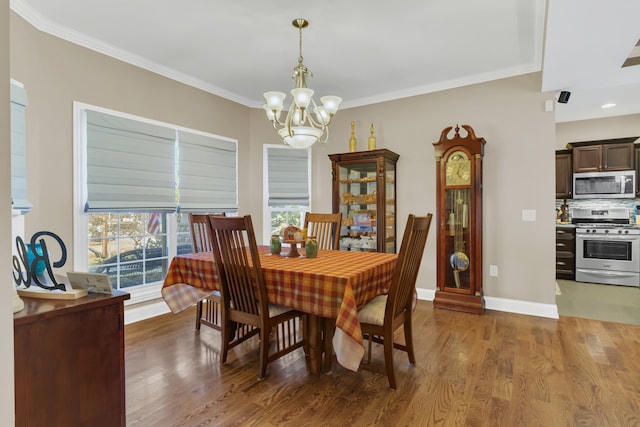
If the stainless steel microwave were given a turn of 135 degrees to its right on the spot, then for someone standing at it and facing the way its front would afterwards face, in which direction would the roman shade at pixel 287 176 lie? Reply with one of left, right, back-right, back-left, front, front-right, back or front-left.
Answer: left

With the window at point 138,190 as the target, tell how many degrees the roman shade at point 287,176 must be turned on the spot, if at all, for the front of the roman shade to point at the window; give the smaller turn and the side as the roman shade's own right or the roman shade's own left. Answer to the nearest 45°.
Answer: approximately 45° to the roman shade's own right

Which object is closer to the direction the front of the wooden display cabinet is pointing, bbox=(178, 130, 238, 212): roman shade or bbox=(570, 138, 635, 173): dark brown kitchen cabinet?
the roman shade

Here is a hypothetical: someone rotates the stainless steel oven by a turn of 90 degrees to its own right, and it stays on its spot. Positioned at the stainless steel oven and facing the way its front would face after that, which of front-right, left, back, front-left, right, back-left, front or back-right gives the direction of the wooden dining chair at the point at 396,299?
left

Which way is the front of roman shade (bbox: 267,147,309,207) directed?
toward the camera

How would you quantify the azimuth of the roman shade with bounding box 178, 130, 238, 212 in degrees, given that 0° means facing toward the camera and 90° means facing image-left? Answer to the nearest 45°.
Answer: approximately 315°

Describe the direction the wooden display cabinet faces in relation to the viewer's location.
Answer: facing the viewer and to the left of the viewer

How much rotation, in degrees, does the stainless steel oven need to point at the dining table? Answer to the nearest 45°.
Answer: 0° — it already faces it

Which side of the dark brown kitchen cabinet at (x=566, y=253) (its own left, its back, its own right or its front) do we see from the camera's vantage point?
front

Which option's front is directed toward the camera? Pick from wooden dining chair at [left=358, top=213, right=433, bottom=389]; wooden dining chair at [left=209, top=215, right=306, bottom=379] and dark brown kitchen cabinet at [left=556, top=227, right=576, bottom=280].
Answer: the dark brown kitchen cabinet

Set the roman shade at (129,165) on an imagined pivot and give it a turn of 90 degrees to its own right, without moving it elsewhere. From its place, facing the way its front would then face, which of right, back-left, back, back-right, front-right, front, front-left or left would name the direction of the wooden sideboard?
front-left

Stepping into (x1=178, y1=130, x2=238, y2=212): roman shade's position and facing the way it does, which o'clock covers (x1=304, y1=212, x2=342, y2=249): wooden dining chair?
The wooden dining chair is roughly at 12 o'clock from the roman shade.

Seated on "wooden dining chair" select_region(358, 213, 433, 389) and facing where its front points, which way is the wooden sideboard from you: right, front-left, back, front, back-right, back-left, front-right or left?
left

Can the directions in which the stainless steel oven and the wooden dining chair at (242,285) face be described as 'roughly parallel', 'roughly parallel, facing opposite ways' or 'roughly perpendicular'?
roughly parallel, facing opposite ways

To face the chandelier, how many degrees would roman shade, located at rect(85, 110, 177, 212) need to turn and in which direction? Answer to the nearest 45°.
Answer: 0° — it already faces it

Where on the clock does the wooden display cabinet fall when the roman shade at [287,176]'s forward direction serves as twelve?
The wooden display cabinet is roughly at 10 o'clock from the roman shade.

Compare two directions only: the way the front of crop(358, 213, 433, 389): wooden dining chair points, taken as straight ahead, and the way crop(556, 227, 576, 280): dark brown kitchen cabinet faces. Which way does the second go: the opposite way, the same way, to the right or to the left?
to the left

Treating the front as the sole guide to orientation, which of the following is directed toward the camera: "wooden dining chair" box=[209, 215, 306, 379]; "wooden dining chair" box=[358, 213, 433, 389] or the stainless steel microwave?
the stainless steel microwave

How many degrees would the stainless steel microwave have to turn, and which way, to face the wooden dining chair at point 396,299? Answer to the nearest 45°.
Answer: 0° — it already faces it

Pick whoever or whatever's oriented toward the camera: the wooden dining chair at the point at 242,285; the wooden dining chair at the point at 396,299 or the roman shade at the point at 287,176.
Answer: the roman shade
